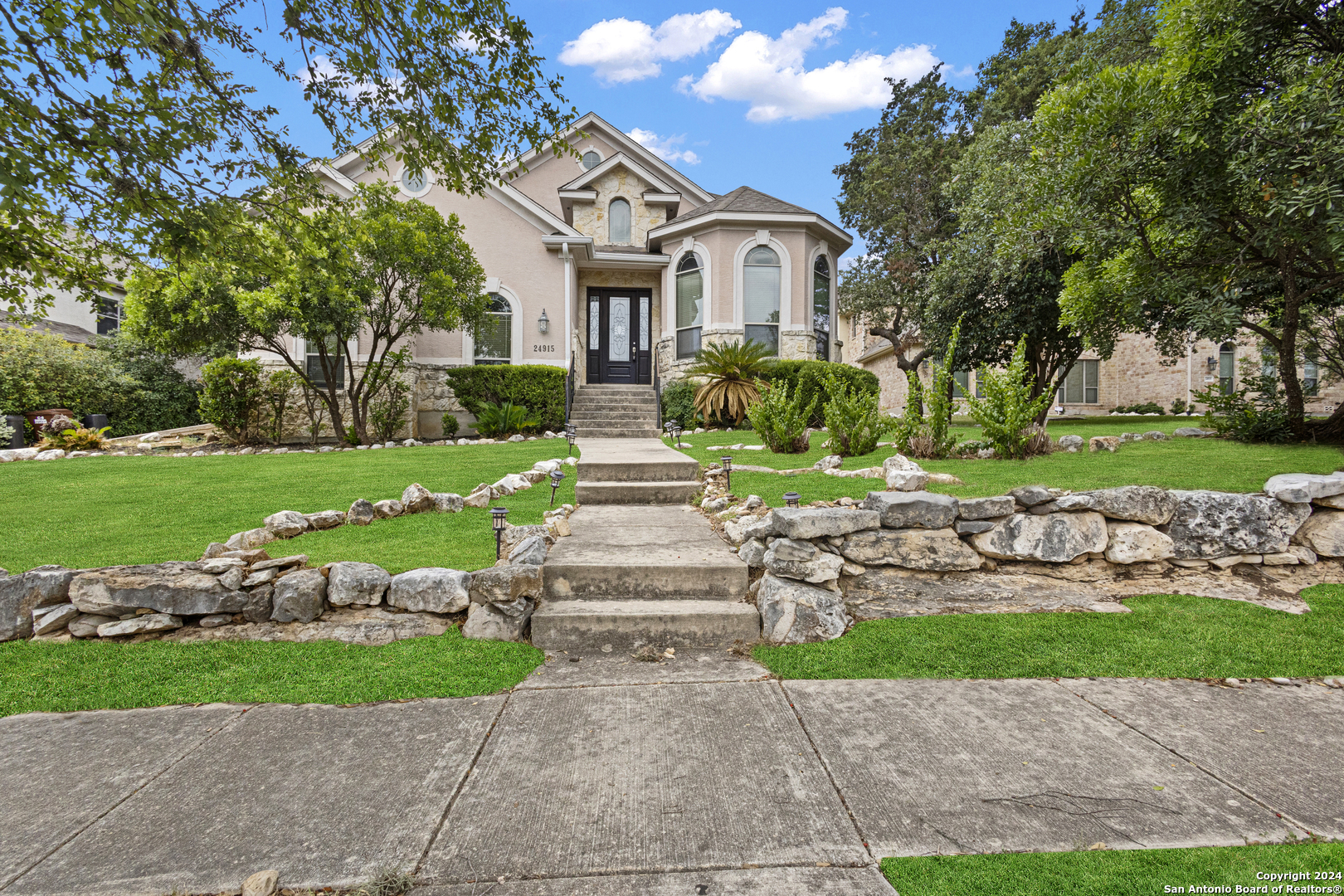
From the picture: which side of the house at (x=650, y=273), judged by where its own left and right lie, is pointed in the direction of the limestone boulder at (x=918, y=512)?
front

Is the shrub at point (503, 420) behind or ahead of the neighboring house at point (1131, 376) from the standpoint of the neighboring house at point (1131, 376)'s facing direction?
ahead

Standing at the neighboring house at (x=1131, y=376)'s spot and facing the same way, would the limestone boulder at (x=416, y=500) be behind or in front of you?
in front

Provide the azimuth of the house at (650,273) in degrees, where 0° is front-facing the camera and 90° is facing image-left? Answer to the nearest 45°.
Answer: approximately 0°

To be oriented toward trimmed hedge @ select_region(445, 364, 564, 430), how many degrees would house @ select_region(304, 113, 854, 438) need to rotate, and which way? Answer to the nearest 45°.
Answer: approximately 45° to its right

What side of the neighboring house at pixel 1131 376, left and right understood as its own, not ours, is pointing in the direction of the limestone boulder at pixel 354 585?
front

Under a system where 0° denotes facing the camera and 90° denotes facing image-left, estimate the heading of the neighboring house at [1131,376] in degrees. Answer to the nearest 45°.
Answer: approximately 0°

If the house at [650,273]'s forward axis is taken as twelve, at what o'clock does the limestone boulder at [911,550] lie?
The limestone boulder is roughly at 12 o'clock from the house.

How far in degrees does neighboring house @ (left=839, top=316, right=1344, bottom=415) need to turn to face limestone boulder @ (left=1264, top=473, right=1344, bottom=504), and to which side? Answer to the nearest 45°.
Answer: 0° — it already faces it

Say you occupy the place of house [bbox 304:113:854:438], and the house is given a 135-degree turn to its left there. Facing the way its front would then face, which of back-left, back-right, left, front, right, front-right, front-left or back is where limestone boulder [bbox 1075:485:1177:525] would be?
back-right

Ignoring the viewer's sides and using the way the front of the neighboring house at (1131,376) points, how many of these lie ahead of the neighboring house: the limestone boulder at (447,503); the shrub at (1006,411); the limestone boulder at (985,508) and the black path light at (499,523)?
4
